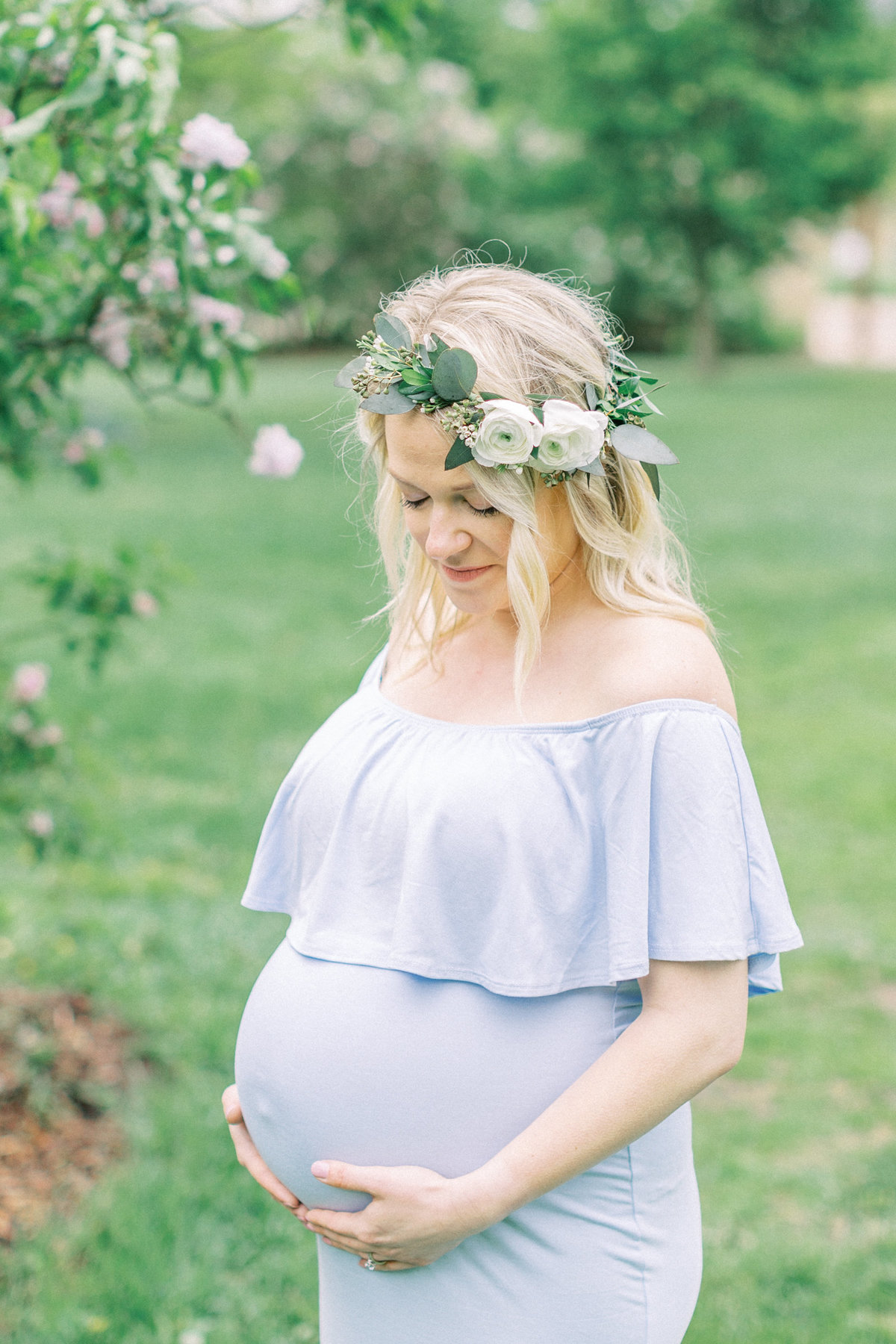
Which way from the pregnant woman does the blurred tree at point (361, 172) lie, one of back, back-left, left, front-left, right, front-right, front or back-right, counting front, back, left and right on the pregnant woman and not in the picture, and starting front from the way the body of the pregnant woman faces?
back-right

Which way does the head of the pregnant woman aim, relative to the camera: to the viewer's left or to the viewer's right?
to the viewer's left

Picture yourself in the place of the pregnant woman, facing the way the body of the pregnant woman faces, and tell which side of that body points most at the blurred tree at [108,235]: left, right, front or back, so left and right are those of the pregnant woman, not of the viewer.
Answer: right

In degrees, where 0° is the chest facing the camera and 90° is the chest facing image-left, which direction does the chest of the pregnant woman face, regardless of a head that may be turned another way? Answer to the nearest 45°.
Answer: approximately 45°

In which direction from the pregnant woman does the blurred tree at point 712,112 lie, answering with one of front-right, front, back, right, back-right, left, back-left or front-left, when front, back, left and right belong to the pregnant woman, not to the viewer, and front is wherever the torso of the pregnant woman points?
back-right
